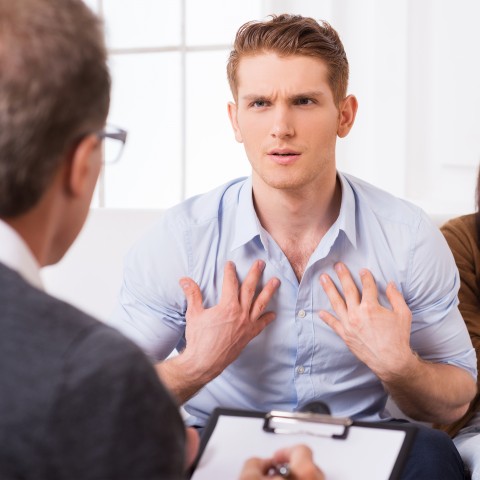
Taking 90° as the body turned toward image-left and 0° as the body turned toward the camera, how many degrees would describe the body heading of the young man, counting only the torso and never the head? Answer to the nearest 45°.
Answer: approximately 0°
